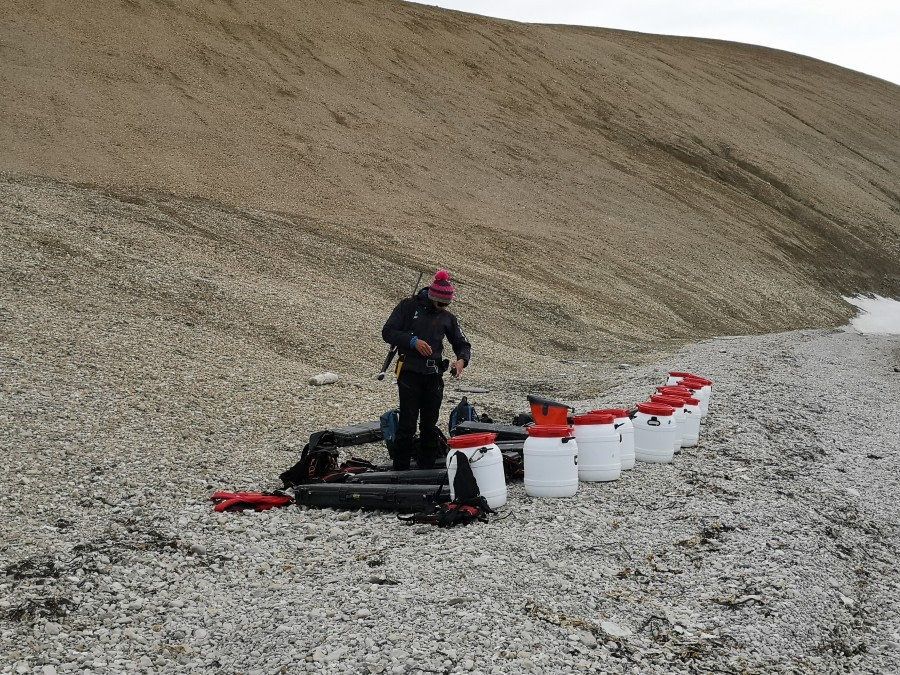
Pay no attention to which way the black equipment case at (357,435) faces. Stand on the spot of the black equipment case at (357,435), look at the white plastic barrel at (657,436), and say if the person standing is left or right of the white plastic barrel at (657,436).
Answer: right

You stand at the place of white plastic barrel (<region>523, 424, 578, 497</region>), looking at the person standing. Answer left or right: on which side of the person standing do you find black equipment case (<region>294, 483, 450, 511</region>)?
left

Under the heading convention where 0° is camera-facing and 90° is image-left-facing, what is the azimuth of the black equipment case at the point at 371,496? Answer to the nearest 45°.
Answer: approximately 0°

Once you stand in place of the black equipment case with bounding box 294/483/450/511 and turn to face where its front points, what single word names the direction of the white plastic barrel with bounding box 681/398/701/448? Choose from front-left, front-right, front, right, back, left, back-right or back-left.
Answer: back-left

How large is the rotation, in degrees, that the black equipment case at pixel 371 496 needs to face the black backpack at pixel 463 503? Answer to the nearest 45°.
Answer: approximately 45° to its left

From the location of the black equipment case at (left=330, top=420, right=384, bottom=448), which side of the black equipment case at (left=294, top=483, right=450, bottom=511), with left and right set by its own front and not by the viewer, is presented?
back

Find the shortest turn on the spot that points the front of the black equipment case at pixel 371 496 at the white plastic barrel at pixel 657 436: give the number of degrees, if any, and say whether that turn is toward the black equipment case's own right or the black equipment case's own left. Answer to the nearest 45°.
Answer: approximately 135° to the black equipment case's own left

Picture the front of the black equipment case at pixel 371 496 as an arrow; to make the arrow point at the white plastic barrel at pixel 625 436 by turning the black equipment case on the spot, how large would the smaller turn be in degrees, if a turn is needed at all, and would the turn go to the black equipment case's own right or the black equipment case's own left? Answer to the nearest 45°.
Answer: approximately 135° to the black equipment case's own left

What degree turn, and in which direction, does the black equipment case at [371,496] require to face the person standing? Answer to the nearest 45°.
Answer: approximately 180°

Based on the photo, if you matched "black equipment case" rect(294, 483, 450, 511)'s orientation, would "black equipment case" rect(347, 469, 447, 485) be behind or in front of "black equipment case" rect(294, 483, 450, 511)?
behind
